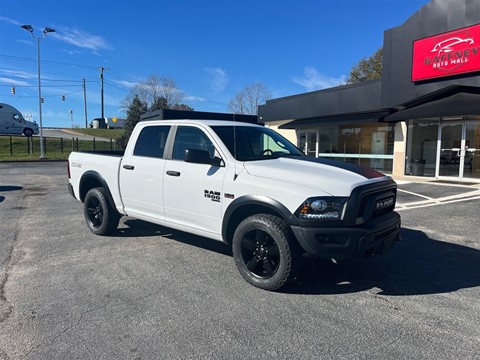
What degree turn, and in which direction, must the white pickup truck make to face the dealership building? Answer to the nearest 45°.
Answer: approximately 90° to its left

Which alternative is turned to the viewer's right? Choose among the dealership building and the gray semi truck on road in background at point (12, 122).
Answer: the gray semi truck on road in background

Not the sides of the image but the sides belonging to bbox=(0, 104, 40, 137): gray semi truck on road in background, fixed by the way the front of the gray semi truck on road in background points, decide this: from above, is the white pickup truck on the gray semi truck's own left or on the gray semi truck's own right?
on the gray semi truck's own right

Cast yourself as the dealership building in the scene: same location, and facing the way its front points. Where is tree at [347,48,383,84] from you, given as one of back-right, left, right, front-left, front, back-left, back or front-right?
back-right

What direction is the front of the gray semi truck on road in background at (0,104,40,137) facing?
to the viewer's right

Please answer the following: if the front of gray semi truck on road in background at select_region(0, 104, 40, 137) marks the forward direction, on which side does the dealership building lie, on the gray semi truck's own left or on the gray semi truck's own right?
on the gray semi truck's own right

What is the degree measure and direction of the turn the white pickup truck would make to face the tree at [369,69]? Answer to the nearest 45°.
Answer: approximately 135° to its left

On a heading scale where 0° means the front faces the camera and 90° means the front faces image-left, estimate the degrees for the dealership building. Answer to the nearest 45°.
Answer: approximately 45°

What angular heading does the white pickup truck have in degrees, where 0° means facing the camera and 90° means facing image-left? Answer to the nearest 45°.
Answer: approximately 315°

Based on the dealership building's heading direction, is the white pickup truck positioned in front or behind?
in front

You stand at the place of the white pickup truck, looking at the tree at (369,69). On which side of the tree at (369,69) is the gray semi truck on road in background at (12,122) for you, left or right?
left

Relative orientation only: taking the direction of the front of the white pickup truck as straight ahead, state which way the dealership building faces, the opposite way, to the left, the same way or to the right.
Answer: to the right
